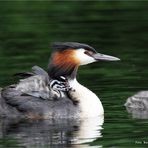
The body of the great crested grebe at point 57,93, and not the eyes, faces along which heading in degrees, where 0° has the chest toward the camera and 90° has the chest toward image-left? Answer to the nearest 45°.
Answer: approximately 270°
